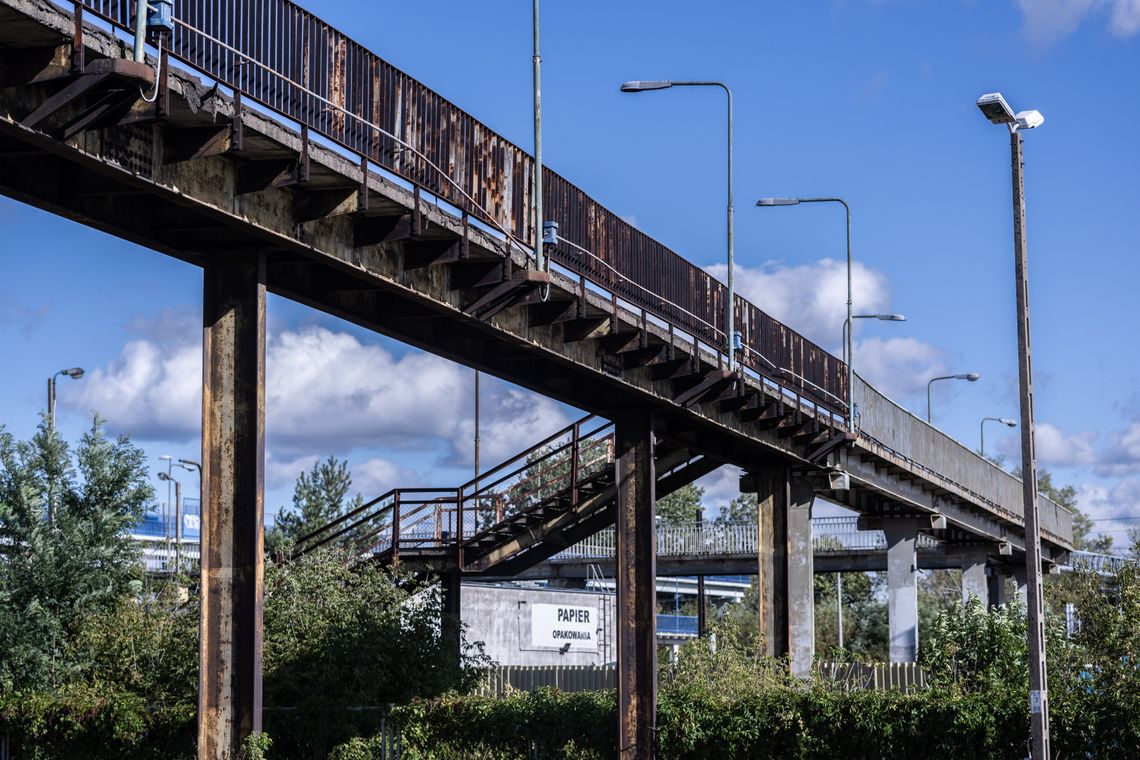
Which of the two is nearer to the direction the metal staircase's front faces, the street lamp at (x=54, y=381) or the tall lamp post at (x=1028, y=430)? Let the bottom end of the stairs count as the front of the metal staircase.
the street lamp

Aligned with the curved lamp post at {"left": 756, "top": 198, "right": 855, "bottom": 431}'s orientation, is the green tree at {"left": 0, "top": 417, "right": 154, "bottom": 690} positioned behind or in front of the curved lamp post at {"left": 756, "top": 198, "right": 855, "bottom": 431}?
in front

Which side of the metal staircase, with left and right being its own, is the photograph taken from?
left

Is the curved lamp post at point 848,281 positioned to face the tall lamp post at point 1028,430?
no

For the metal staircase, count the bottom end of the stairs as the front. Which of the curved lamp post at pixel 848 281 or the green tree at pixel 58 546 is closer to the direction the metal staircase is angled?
the green tree

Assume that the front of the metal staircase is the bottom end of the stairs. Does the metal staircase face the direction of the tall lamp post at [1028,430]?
no

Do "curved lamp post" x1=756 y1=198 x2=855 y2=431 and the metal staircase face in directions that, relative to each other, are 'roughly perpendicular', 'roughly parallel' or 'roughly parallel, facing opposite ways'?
roughly parallel

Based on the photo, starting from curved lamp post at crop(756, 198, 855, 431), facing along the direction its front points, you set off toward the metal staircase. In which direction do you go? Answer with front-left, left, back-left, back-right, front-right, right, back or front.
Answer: front

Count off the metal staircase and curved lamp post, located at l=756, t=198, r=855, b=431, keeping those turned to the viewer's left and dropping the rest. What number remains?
2

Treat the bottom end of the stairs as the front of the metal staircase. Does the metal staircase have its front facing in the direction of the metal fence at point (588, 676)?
no

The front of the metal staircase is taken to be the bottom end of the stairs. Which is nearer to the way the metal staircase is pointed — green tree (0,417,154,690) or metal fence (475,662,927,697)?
the green tree

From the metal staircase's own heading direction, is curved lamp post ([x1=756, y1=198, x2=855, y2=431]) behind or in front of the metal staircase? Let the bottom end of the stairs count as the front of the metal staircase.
behind

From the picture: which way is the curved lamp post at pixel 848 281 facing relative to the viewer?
to the viewer's left
